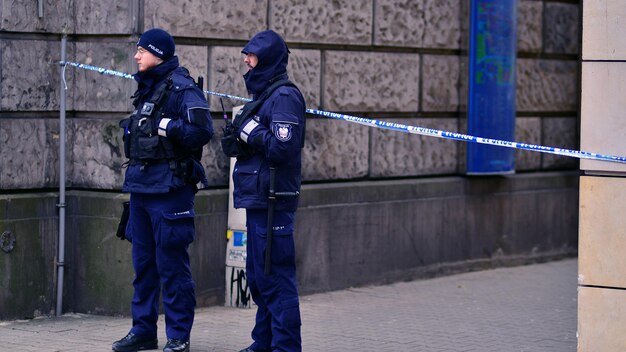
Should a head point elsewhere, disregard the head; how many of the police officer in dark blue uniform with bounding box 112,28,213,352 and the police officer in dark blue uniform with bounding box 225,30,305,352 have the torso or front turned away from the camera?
0

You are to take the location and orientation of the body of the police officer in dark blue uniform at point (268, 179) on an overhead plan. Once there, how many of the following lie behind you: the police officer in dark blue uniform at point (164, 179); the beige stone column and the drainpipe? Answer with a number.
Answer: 1

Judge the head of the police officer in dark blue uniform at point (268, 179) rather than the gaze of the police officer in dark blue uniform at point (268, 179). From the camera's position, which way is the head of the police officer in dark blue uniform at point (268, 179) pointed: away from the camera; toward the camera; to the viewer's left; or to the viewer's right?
to the viewer's left

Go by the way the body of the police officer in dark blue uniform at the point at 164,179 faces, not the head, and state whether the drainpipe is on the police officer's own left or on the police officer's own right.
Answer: on the police officer's own right

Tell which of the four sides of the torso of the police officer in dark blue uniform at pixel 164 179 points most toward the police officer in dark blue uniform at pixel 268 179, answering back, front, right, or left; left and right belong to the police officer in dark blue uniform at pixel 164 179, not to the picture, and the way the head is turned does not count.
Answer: left

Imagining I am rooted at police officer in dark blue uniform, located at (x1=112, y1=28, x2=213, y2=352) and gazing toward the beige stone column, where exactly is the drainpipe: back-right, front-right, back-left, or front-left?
back-left

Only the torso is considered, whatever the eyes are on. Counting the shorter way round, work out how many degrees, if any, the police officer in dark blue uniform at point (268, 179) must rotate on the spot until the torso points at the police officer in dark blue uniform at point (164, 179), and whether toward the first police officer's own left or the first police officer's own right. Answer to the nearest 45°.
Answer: approximately 45° to the first police officer's own right

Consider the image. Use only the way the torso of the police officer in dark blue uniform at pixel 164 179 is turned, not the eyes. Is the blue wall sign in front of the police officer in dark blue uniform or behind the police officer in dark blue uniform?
behind
